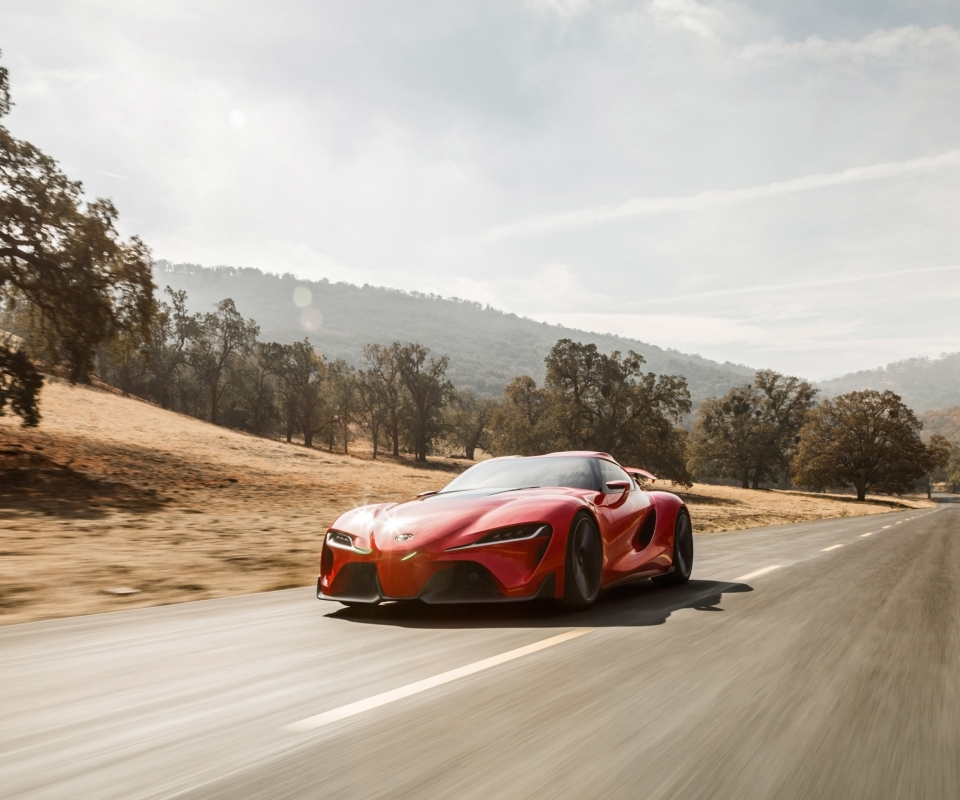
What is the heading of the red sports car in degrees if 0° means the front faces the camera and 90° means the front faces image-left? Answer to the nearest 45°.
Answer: approximately 45°

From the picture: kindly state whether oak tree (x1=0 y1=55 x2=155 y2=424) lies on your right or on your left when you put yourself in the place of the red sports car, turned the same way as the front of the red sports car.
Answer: on your right
